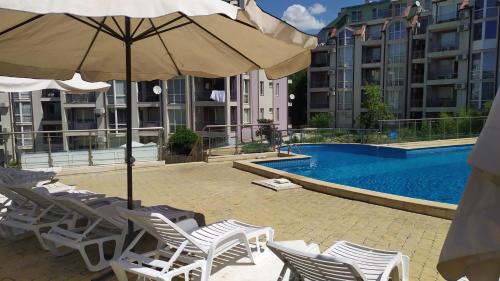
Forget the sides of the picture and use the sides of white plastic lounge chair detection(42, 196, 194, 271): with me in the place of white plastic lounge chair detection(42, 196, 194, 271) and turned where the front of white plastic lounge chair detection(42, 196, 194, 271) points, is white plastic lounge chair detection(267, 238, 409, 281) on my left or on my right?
on my right

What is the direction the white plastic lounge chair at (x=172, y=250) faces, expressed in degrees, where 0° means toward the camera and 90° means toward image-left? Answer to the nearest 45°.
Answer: approximately 225°

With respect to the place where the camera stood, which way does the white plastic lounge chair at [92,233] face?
facing away from the viewer and to the right of the viewer

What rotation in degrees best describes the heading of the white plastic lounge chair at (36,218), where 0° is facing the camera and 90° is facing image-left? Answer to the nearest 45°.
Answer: approximately 225°
